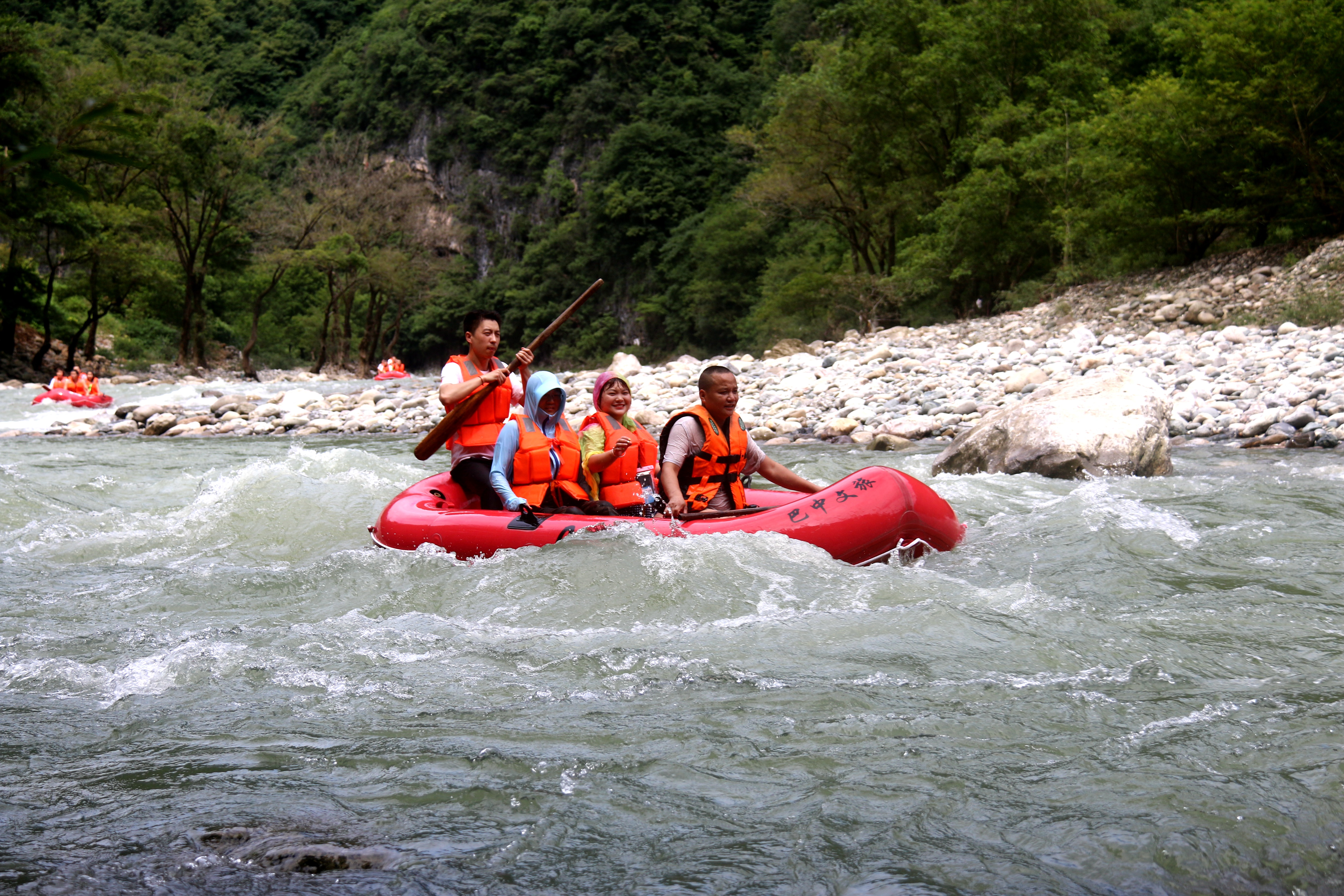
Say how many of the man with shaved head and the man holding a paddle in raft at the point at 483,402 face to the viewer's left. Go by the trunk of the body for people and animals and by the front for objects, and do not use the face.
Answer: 0

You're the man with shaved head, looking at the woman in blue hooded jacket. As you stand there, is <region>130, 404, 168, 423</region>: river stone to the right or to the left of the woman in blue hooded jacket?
right

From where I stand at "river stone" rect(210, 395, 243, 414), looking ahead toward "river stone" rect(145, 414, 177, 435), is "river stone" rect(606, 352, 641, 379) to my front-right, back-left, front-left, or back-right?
back-left

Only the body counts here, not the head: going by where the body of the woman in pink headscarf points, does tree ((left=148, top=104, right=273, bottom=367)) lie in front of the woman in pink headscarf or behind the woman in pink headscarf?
behind

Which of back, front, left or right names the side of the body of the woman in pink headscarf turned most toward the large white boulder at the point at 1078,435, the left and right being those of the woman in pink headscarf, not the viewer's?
left

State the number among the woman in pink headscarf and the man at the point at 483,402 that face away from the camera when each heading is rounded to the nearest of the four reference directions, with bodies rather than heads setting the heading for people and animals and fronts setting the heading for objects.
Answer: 0

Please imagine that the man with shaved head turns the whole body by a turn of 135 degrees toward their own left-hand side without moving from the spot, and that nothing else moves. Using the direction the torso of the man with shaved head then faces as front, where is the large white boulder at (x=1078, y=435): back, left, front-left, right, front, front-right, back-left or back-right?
front-right

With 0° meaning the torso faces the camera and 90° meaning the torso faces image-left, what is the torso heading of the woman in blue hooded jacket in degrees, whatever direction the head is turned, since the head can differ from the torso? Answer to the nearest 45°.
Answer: approximately 315°

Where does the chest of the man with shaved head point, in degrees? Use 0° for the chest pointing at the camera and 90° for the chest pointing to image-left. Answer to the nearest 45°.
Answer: approximately 315°

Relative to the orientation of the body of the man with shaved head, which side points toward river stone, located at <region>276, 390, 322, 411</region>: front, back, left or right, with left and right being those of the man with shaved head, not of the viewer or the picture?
back
